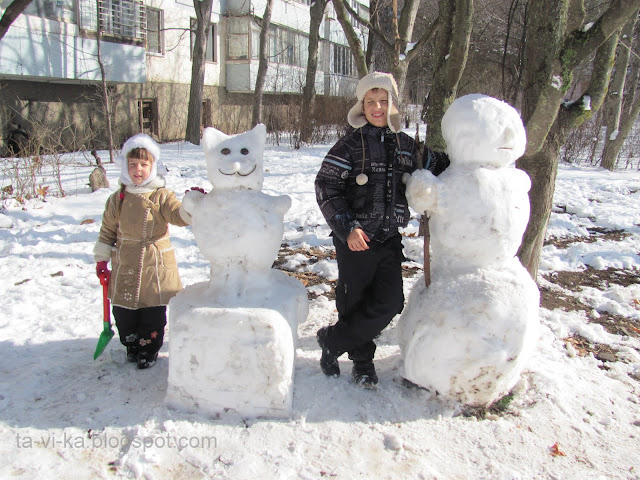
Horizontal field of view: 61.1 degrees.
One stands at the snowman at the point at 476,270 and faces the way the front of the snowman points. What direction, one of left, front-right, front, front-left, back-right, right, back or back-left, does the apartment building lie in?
back

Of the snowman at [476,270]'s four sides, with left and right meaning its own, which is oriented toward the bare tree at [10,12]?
back

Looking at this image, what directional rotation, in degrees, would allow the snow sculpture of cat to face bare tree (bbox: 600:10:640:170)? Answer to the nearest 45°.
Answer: approximately 135° to its left

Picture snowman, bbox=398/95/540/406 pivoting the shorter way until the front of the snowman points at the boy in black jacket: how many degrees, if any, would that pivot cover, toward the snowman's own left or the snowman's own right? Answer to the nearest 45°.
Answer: approximately 135° to the snowman's own right

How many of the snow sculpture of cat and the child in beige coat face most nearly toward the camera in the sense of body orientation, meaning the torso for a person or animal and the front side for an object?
2

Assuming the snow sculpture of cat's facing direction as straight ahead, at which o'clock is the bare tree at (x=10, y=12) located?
The bare tree is roughly at 5 o'clock from the snow sculpture of cat.

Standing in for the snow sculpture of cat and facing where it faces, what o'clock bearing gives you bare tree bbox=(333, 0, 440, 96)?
The bare tree is roughly at 7 o'clock from the snow sculpture of cat.

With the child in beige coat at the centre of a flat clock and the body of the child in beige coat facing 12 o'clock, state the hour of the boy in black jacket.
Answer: The boy in black jacket is roughly at 10 o'clock from the child in beige coat.

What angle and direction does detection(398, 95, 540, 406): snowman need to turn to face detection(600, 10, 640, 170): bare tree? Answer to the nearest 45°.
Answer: approximately 135° to its left

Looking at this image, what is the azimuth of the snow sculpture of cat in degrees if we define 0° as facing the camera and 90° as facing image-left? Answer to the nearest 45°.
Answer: approximately 0°
